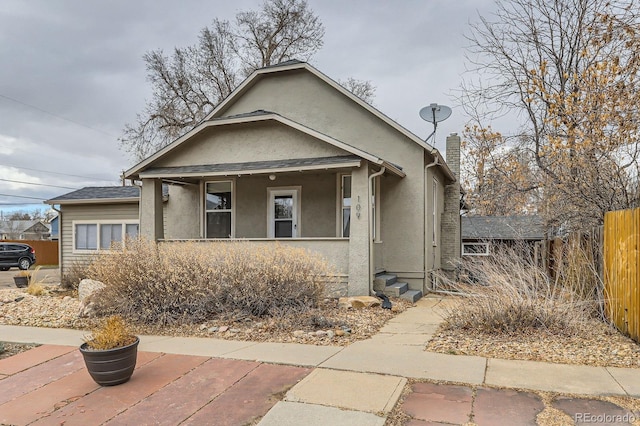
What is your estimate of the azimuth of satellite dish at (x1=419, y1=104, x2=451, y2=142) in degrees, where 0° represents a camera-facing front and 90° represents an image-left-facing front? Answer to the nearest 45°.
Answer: approximately 0°

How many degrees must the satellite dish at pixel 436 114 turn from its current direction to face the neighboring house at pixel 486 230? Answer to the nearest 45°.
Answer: approximately 180°

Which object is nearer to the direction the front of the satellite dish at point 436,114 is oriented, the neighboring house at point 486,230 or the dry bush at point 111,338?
the dry bush

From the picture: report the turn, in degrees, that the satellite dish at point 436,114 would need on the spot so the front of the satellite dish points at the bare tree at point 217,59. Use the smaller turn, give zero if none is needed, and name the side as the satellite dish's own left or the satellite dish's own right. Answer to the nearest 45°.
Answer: approximately 135° to the satellite dish's own right

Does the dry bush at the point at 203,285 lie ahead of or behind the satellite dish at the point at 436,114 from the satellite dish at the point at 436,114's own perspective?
ahead

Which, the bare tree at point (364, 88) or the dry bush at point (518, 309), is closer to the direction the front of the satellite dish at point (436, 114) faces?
the dry bush

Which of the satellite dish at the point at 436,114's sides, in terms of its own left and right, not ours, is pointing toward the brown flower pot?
front
